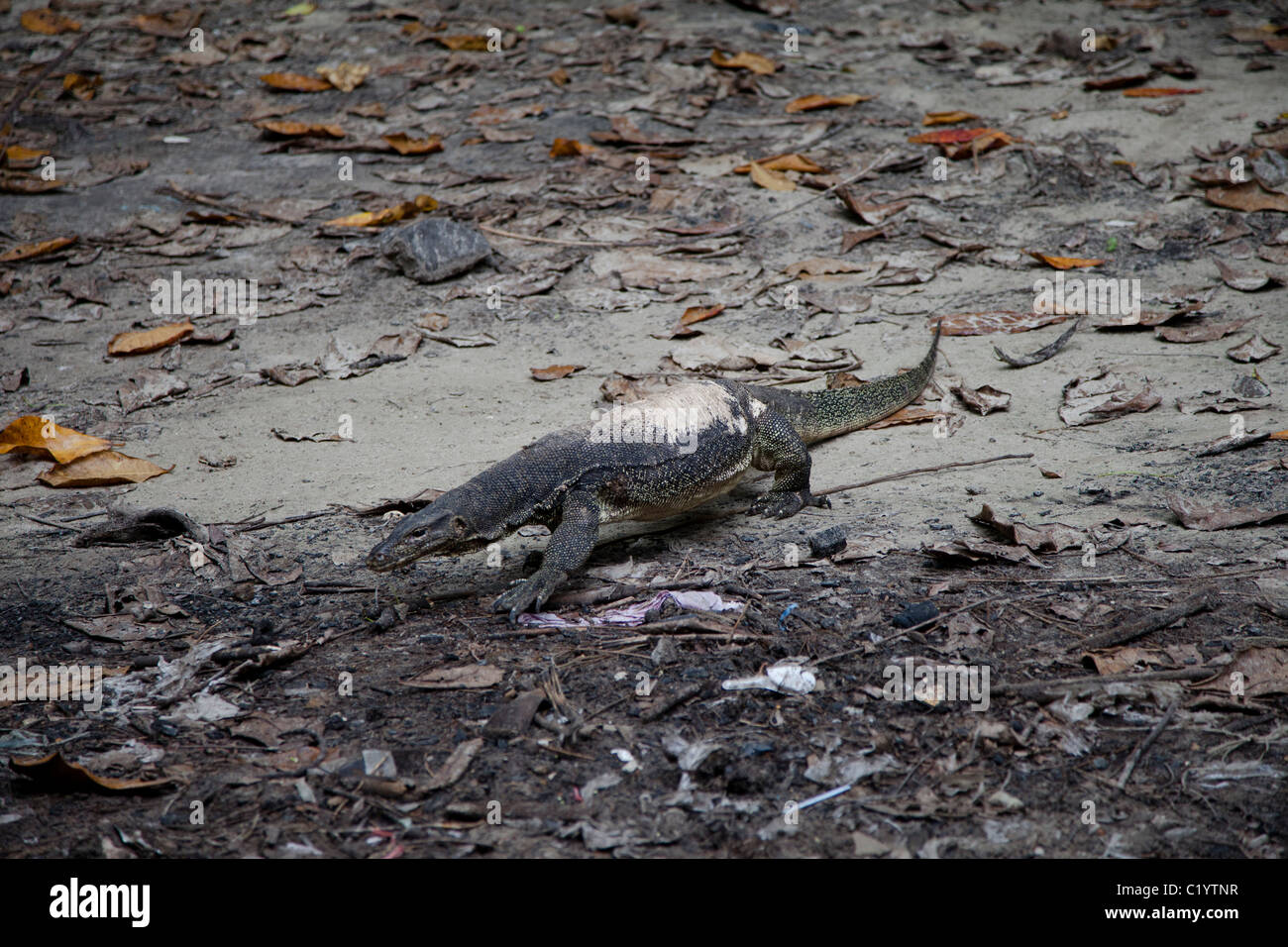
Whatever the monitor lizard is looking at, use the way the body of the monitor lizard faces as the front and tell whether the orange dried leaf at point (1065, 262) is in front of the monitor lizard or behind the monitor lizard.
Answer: behind

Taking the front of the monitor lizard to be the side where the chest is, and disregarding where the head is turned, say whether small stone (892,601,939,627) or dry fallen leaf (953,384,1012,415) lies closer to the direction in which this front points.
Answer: the small stone

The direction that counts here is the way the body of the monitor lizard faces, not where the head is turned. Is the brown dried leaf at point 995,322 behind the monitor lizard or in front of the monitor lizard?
behind
